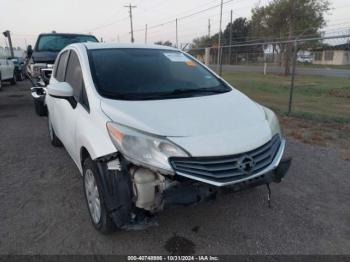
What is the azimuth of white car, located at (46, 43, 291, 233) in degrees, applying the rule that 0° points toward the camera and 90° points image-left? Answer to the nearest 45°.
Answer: approximately 315°

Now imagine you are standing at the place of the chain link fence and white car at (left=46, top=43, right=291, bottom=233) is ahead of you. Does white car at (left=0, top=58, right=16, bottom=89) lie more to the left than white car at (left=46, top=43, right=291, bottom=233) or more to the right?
right

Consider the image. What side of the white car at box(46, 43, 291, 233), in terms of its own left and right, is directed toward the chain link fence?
left

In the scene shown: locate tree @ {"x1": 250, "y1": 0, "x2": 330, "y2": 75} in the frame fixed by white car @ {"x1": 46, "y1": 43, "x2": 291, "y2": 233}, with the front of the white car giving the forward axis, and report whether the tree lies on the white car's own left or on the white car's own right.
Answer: on the white car's own left

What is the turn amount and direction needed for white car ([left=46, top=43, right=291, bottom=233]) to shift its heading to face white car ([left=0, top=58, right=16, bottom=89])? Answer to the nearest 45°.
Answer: approximately 180°
